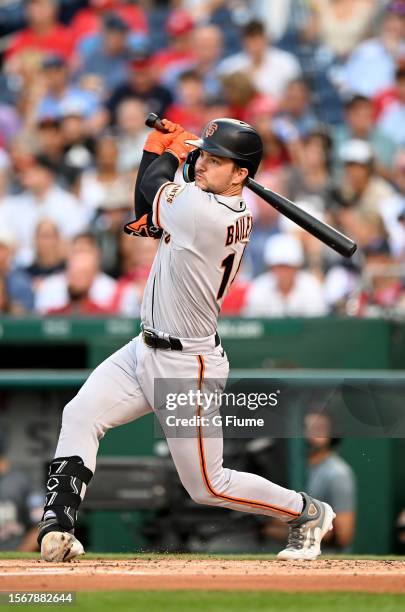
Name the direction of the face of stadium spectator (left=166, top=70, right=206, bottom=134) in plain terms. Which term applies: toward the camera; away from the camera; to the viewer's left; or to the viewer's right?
toward the camera

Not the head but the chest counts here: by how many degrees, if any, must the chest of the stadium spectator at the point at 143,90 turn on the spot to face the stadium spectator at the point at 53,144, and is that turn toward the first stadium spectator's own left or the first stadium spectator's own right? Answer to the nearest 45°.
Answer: approximately 90° to the first stadium spectator's own right

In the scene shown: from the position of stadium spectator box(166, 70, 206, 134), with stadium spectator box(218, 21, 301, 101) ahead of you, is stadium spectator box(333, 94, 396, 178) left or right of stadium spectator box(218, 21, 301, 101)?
right

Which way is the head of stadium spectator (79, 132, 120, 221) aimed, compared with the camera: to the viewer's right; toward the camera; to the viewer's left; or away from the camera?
toward the camera

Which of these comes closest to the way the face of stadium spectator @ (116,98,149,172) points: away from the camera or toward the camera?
toward the camera

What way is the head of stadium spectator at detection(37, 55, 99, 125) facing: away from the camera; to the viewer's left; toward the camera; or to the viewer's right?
toward the camera

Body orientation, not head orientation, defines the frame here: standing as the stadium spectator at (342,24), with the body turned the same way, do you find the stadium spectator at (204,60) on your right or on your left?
on your right

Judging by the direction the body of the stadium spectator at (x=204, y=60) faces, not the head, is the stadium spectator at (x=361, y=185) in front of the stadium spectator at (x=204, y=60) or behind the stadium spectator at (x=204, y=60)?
in front

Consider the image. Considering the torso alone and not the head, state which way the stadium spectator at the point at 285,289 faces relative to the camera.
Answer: toward the camera

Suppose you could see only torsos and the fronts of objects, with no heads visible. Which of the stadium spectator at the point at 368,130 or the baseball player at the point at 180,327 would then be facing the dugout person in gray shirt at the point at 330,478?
the stadium spectator at the point at 368,130

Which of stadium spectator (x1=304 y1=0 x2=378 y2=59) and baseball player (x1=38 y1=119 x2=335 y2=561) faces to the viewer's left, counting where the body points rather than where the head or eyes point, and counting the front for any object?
the baseball player

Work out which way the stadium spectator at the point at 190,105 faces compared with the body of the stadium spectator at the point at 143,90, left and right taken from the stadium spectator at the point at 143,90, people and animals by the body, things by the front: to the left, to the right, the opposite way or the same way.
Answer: the same way

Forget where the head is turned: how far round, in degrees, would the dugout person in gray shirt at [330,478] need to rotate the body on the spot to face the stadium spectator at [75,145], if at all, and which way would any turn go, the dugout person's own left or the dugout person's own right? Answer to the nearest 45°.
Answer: approximately 90° to the dugout person's own right

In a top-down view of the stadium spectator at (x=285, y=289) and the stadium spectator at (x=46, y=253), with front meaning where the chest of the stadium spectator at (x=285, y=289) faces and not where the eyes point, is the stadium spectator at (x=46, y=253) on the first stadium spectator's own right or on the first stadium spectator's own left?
on the first stadium spectator's own right

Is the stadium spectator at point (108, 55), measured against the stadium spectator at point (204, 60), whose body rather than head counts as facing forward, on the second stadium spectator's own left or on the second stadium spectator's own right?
on the second stadium spectator's own right

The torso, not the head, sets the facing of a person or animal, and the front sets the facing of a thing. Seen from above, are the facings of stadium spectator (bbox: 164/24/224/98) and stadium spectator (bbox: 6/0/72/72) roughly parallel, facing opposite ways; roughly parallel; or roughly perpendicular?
roughly parallel

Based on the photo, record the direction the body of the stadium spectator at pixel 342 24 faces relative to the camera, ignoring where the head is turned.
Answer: toward the camera

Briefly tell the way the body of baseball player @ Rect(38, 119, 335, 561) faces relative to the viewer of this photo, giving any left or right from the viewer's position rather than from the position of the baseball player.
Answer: facing to the left of the viewer

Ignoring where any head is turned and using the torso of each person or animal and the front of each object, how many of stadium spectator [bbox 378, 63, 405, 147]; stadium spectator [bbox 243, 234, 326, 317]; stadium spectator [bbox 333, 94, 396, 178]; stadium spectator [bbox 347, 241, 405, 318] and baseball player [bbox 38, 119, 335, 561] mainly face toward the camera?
4
